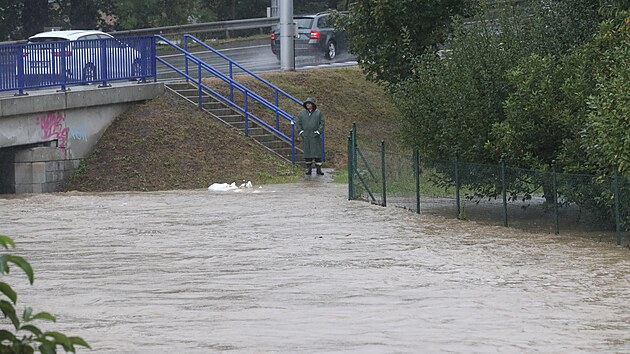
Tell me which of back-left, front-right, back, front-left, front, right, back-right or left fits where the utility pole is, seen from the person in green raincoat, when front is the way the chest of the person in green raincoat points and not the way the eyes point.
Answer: back

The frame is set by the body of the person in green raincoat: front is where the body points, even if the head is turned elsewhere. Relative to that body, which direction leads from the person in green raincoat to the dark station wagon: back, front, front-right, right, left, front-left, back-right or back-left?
back

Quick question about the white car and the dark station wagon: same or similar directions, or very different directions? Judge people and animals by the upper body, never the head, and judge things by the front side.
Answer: same or similar directions

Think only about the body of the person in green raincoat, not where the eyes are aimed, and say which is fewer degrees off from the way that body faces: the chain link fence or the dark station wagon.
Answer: the chain link fence

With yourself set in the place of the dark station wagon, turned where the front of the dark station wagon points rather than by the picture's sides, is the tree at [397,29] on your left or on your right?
on your right

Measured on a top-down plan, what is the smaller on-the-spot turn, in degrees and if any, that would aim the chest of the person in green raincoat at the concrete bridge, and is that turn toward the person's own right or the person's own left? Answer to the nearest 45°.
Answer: approximately 90° to the person's own right

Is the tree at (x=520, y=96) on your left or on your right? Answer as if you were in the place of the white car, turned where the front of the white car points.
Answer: on your right

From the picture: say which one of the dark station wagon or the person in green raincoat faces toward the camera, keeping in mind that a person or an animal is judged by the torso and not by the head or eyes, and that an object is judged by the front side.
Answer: the person in green raincoat

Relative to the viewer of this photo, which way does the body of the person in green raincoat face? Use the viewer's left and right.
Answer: facing the viewer

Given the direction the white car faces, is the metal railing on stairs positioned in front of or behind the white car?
in front

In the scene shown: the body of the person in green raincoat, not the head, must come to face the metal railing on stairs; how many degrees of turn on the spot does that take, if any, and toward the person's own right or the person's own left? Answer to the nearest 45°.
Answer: approximately 135° to the person's own right

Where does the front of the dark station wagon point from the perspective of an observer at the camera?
facing away from the viewer and to the right of the viewer

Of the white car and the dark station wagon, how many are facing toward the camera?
0

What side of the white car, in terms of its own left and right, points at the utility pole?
front
